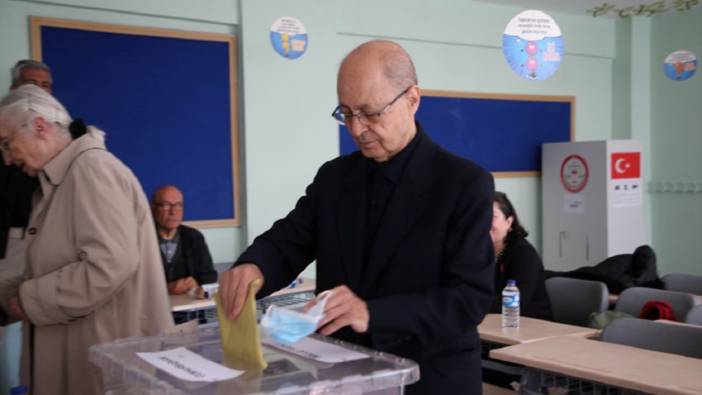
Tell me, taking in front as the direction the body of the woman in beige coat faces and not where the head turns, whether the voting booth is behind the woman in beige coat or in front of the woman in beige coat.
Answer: behind

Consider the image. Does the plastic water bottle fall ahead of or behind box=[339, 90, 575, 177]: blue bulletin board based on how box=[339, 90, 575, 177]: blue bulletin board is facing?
ahead

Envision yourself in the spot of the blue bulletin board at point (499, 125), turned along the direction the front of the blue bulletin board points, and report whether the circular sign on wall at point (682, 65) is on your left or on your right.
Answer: on your left

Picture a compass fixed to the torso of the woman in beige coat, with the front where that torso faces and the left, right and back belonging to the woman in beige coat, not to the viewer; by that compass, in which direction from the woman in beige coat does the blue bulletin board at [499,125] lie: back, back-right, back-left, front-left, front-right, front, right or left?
back-right

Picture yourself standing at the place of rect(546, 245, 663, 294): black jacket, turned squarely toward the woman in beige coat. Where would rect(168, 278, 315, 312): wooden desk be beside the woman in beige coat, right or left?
right

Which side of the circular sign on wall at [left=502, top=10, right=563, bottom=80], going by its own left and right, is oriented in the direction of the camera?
front

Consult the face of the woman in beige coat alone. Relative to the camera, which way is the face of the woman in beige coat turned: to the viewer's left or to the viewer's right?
to the viewer's left

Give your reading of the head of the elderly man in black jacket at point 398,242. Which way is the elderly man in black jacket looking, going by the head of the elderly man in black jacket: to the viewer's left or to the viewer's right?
to the viewer's left

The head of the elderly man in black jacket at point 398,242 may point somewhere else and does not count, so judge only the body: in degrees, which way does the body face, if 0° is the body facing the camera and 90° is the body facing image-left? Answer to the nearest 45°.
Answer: approximately 45°

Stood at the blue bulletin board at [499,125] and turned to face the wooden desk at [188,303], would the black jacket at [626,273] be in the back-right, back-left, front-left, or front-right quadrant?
front-left

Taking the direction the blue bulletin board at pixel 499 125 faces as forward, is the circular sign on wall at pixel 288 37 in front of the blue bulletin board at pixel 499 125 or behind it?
in front
